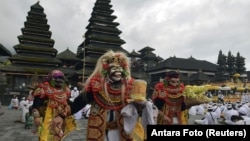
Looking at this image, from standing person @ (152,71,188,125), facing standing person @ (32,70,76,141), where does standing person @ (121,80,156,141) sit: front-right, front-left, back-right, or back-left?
front-left

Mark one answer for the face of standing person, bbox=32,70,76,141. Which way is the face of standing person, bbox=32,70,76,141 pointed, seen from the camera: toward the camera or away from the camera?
toward the camera

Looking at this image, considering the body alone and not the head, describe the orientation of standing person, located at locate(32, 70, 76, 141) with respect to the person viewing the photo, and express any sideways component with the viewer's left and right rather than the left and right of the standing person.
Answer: facing the viewer and to the right of the viewer

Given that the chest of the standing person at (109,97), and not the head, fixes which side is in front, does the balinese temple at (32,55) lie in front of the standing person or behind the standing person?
behind

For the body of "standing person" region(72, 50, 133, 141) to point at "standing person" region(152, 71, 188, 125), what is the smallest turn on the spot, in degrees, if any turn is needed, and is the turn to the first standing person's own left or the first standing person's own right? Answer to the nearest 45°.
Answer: approximately 90° to the first standing person's own left

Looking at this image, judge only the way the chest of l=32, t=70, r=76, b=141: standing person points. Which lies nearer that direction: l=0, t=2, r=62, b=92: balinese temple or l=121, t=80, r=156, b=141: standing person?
the standing person

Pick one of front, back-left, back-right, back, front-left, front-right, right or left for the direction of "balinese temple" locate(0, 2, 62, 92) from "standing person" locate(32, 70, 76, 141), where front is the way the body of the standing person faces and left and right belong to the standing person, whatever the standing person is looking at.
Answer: back-left

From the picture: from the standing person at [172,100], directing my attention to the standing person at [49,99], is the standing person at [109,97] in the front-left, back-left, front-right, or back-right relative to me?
front-left
